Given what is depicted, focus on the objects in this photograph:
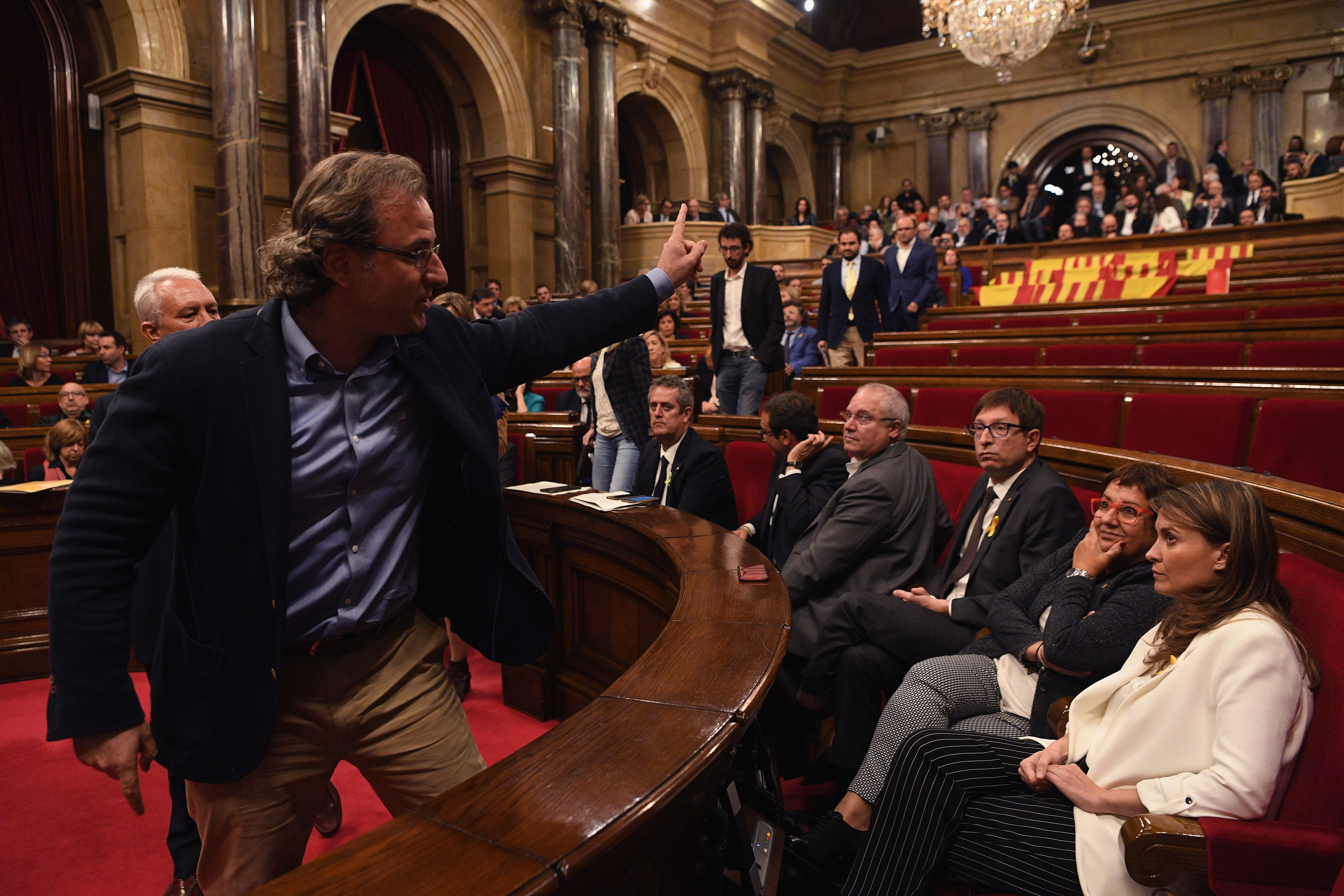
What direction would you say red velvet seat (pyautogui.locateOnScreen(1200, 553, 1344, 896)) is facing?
to the viewer's left

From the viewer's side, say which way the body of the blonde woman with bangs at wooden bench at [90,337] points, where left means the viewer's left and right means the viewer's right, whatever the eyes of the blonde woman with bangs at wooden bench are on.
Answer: facing the viewer and to the right of the viewer

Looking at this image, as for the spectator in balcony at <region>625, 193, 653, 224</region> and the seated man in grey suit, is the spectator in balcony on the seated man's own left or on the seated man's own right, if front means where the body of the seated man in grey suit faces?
on the seated man's own right

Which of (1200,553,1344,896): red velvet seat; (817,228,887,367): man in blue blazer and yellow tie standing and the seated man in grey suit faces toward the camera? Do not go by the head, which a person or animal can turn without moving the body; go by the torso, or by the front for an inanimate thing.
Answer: the man in blue blazer and yellow tie standing

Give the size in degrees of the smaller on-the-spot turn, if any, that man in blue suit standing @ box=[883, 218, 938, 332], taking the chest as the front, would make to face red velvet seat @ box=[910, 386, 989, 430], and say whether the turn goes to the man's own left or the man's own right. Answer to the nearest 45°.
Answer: approximately 45° to the man's own left

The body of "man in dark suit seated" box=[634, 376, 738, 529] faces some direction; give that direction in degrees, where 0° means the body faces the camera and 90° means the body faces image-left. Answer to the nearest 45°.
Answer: approximately 45°

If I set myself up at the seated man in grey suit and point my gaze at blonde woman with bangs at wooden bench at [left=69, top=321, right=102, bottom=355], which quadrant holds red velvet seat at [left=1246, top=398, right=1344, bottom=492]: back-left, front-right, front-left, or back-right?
back-right

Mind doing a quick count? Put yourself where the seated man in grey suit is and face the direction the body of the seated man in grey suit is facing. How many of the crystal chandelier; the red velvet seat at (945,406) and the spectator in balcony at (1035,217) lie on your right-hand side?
3

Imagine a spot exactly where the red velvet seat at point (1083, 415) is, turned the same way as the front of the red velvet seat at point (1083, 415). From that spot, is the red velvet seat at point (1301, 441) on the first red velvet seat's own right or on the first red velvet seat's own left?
on the first red velvet seat's own left

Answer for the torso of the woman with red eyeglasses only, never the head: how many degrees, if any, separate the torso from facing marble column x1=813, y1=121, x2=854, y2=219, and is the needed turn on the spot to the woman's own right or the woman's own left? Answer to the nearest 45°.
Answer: approximately 135° to the woman's own right

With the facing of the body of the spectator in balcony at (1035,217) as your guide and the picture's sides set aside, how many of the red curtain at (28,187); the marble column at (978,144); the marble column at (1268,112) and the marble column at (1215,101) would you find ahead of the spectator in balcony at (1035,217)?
1

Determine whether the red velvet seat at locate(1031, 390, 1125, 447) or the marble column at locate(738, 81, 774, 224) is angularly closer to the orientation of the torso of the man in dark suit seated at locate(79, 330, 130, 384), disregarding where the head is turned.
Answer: the red velvet seat

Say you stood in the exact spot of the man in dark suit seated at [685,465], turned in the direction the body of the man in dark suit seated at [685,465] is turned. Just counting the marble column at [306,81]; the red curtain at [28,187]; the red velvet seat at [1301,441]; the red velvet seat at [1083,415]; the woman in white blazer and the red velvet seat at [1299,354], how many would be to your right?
2

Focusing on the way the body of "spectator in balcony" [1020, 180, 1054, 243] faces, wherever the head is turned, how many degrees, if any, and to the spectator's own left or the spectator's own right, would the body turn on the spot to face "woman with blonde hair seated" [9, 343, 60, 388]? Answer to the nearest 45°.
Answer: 0° — they already face them

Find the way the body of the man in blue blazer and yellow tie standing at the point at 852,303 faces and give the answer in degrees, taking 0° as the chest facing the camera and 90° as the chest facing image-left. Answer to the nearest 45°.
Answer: approximately 0°
